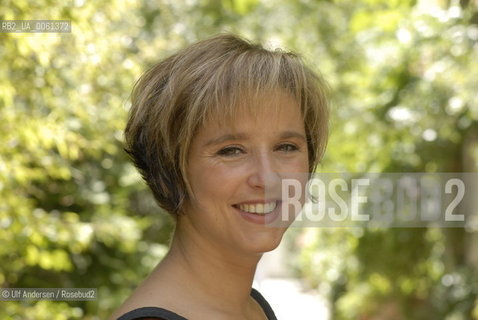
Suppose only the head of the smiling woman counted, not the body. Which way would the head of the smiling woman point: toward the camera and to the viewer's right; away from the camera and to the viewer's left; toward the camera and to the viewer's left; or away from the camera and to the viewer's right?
toward the camera and to the viewer's right

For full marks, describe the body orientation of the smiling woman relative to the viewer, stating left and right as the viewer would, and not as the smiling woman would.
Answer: facing the viewer and to the right of the viewer
